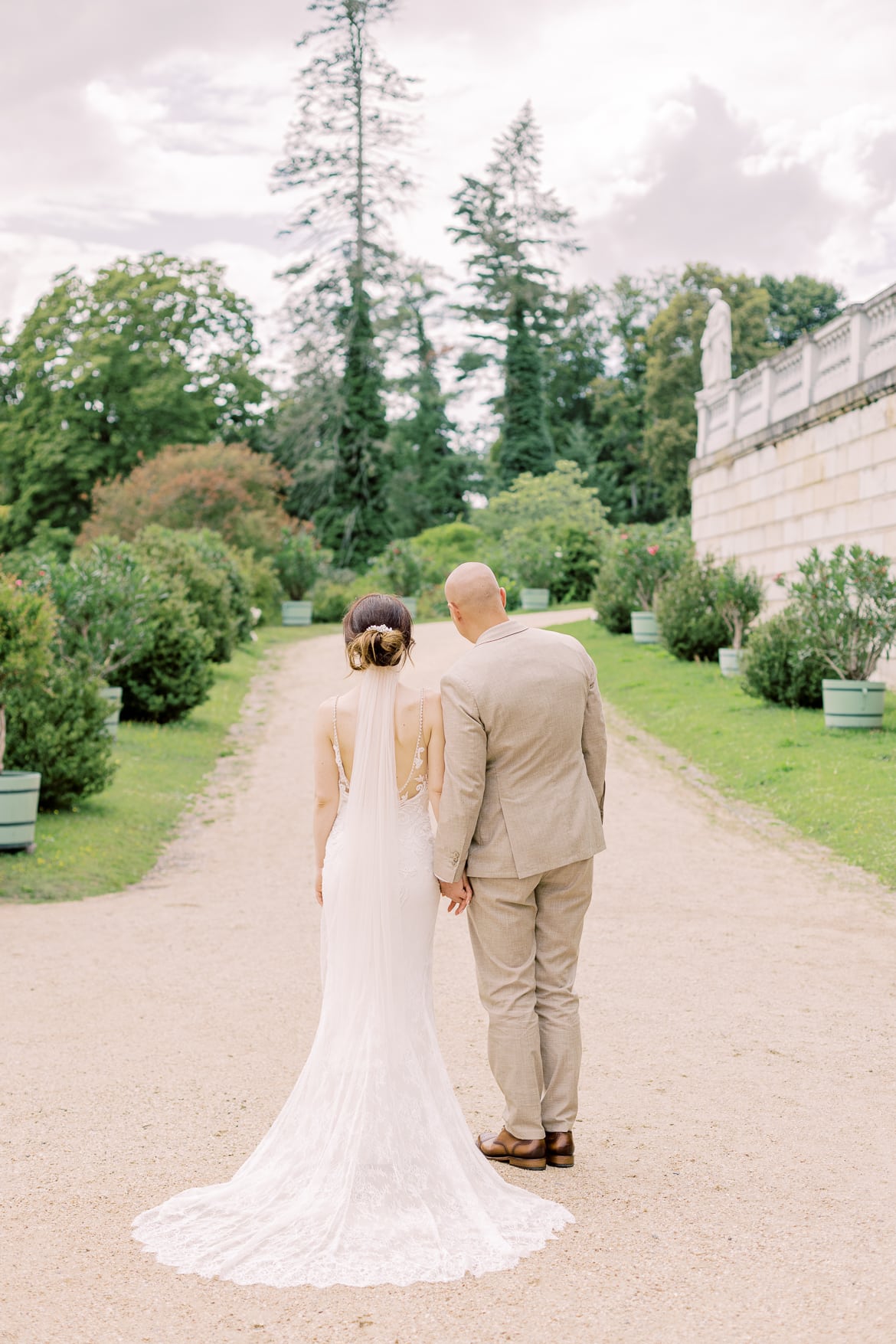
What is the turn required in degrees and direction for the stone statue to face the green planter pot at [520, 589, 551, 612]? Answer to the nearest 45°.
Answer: approximately 45° to its right

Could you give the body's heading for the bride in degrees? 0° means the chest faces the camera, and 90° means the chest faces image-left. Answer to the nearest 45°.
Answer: approximately 180°

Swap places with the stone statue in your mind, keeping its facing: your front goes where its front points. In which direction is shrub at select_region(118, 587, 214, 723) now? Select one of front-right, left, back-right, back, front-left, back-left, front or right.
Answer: front-left

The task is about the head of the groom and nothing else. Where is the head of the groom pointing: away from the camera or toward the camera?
away from the camera

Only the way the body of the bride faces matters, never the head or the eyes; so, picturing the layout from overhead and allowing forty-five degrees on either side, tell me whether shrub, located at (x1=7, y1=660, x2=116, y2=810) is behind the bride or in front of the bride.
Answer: in front

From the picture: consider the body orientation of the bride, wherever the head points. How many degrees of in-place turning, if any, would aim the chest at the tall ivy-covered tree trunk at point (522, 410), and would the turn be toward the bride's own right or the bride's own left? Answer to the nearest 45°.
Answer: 0° — they already face it

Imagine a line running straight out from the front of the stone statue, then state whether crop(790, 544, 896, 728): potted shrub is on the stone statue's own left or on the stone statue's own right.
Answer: on the stone statue's own left

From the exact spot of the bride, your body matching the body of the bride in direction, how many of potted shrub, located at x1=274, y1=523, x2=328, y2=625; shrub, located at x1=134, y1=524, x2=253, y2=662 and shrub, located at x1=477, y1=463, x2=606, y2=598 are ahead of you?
3

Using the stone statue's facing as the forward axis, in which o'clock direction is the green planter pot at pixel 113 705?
The green planter pot is roughly at 10 o'clock from the stone statue.

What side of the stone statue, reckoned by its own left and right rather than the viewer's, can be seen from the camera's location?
left

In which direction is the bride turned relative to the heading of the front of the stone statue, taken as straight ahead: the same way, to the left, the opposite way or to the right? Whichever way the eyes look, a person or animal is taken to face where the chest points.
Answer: to the right

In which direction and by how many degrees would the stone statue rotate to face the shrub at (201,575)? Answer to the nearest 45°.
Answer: approximately 45° to its left

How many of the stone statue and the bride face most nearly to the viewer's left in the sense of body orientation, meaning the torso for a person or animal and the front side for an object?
1

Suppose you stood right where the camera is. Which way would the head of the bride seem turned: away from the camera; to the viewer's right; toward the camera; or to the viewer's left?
away from the camera
